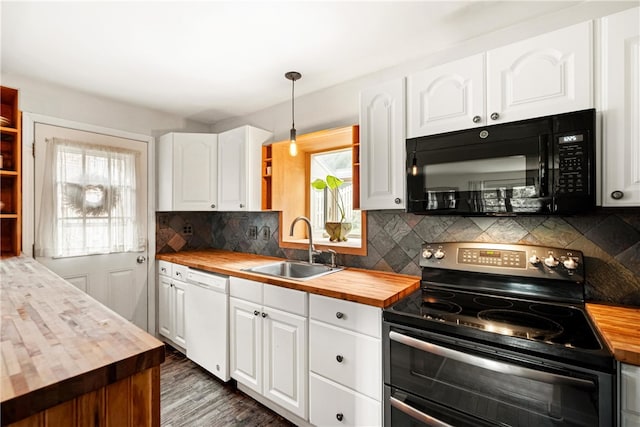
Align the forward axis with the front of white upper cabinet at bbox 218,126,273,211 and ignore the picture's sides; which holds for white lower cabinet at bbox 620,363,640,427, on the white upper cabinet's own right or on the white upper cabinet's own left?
on the white upper cabinet's own left

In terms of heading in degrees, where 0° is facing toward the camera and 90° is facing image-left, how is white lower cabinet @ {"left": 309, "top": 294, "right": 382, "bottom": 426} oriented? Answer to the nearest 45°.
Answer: approximately 45°

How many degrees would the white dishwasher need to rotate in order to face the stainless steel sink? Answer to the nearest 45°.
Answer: approximately 135° to its left

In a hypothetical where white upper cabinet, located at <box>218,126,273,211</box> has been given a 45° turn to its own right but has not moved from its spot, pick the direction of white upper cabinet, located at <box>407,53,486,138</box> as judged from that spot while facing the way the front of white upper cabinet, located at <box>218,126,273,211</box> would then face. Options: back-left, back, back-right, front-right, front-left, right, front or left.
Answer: back-left

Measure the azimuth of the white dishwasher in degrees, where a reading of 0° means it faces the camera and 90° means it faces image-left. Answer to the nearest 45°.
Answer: approximately 45°

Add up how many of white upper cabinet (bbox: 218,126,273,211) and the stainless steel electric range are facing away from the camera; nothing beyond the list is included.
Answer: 0

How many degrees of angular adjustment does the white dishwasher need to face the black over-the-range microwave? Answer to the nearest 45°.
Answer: approximately 90° to its left

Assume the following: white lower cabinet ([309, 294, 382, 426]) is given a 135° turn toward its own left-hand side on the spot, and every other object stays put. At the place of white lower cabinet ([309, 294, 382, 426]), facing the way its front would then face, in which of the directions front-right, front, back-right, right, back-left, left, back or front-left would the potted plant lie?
left

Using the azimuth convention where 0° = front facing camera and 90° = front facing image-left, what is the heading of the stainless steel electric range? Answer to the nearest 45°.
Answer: approximately 0°
